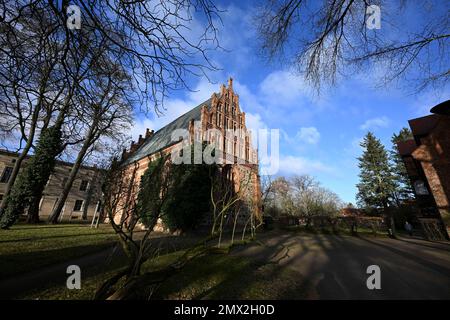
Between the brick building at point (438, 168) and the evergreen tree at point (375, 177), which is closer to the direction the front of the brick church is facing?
the brick building

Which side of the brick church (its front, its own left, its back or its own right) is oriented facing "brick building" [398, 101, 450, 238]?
front

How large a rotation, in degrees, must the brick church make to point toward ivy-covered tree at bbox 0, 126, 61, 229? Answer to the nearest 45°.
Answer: approximately 135° to its right

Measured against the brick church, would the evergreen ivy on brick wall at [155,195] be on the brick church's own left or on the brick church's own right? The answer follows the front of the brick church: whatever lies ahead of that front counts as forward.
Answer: on the brick church's own right

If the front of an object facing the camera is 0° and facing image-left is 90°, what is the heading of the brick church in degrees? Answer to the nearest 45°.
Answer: approximately 315°

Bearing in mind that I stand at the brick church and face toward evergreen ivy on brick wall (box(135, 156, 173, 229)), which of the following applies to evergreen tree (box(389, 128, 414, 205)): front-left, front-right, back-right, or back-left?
back-left

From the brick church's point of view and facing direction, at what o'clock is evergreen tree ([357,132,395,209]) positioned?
The evergreen tree is roughly at 10 o'clock from the brick church.

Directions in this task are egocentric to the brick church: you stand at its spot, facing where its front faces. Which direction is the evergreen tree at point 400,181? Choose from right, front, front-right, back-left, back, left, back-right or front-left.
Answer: front-left
